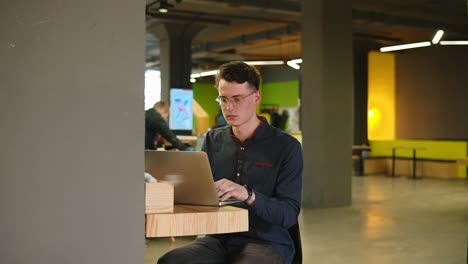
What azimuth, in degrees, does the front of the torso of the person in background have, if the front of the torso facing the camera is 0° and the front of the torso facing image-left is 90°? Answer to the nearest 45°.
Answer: approximately 270°

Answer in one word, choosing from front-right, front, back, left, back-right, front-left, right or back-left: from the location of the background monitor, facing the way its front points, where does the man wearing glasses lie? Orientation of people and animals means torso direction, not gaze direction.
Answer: front

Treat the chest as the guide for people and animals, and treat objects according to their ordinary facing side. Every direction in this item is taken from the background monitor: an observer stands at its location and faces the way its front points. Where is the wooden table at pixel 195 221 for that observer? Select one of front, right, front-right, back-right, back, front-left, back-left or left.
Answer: front

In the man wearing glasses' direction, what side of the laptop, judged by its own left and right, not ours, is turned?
front

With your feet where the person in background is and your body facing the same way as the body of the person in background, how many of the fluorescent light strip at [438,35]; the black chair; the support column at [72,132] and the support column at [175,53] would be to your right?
2

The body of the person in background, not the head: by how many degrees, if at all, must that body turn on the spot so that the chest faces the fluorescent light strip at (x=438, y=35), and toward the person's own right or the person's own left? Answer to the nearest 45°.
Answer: approximately 45° to the person's own left

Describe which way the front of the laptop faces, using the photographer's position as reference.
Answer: facing away from the viewer and to the right of the viewer

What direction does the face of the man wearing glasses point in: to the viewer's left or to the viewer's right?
to the viewer's left

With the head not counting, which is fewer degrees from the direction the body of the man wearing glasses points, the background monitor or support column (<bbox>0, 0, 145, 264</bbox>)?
the support column

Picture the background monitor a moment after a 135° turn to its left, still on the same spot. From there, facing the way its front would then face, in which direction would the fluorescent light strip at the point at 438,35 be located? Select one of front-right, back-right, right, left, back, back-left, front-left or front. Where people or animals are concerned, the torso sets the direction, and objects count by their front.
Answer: front-right

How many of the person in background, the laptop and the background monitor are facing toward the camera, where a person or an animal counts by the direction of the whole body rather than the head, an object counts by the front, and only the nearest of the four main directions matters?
1

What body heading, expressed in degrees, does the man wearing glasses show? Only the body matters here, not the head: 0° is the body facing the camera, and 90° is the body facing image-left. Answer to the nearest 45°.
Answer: approximately 45°

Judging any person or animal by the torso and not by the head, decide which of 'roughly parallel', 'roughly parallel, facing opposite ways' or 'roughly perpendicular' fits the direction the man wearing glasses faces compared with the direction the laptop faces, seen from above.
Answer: roughly parallel, facing opposite ways

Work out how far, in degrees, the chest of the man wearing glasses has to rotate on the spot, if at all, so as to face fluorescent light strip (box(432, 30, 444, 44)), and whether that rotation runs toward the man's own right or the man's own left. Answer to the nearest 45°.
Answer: approximately 180°

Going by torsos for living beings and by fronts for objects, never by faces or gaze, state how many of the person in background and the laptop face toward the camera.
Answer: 0

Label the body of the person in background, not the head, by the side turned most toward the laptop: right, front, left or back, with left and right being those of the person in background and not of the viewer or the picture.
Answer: right

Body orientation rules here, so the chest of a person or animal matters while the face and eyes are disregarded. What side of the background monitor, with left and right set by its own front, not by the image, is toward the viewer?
front

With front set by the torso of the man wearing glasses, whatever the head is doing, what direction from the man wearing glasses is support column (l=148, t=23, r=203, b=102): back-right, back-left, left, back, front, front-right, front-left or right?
back-right

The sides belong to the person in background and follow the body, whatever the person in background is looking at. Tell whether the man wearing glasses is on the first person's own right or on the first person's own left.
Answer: on the first person's own right

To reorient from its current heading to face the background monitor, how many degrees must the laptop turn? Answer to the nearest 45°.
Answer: approximately 45° to its left
